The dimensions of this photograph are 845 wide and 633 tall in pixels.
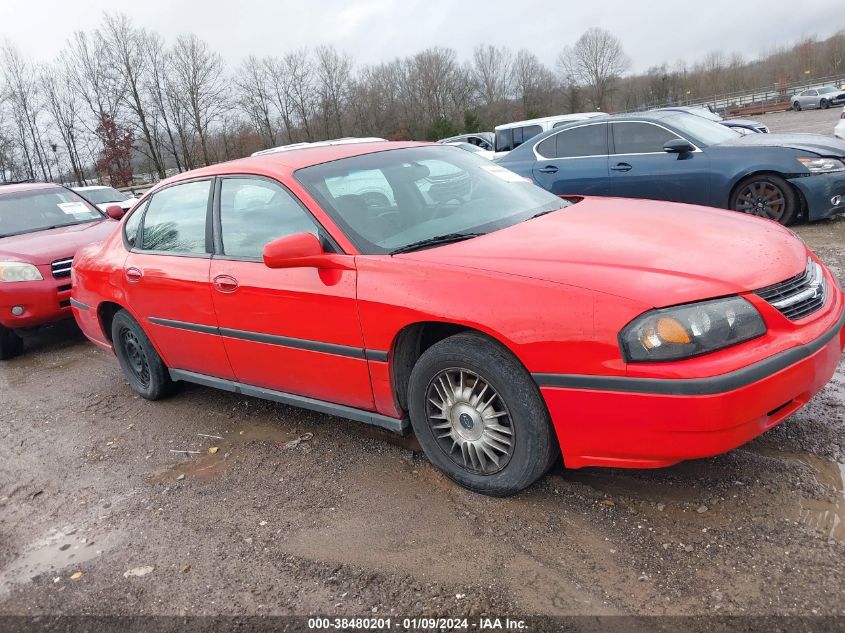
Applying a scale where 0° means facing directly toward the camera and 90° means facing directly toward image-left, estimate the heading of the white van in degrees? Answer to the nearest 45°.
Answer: approximately 225°

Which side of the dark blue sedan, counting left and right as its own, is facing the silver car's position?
left

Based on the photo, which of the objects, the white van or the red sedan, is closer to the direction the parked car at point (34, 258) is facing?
the red sedan

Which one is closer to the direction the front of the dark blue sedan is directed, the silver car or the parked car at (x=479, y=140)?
the silver car

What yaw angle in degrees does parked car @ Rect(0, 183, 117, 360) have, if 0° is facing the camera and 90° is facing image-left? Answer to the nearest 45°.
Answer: approximately 315°

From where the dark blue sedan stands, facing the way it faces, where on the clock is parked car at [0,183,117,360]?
The parked car is roughly at 5 o'clock from the dark blue sedan.

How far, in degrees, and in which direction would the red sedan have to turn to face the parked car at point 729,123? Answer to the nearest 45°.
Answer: approximately 90° to its left

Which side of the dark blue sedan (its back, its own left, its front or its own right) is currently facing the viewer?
right
